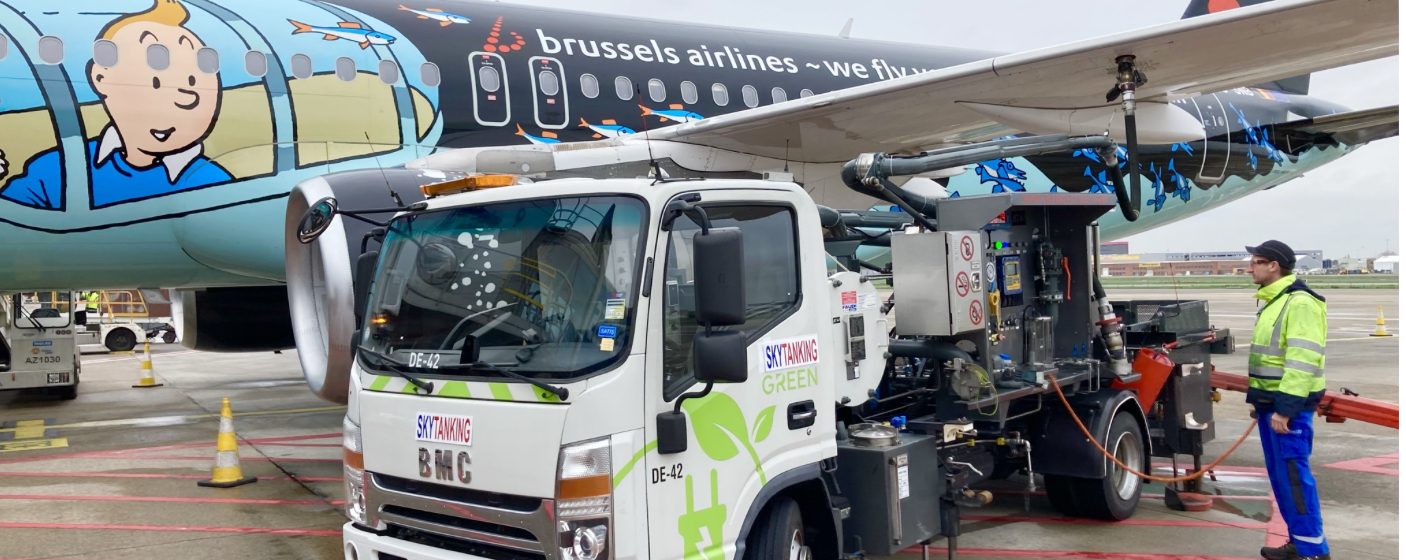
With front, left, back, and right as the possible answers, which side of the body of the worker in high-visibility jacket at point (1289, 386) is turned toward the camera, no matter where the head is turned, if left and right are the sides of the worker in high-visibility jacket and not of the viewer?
left

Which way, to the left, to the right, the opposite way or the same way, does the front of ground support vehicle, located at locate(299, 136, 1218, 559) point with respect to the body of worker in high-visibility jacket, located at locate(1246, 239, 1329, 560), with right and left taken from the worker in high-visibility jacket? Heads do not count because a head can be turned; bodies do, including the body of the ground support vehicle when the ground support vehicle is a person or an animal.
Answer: to the left

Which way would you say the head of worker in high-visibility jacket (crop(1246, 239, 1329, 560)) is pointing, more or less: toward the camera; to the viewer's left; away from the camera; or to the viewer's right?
to the viewer's left

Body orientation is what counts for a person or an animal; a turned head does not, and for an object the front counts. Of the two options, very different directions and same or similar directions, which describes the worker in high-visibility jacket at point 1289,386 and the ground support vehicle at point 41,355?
very different directions

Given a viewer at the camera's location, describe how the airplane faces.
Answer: facing the viewer and to the left of the viewer

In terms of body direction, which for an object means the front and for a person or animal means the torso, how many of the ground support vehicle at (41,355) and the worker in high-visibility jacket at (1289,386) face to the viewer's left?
1

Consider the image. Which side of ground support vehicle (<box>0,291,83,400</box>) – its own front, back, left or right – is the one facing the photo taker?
front

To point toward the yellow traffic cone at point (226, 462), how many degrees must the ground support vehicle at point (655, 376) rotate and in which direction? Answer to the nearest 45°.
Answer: approximately 90° to its right

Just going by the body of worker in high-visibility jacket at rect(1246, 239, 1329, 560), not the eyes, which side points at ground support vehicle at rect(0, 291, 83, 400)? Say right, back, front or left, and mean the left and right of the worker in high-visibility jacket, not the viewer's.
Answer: front
